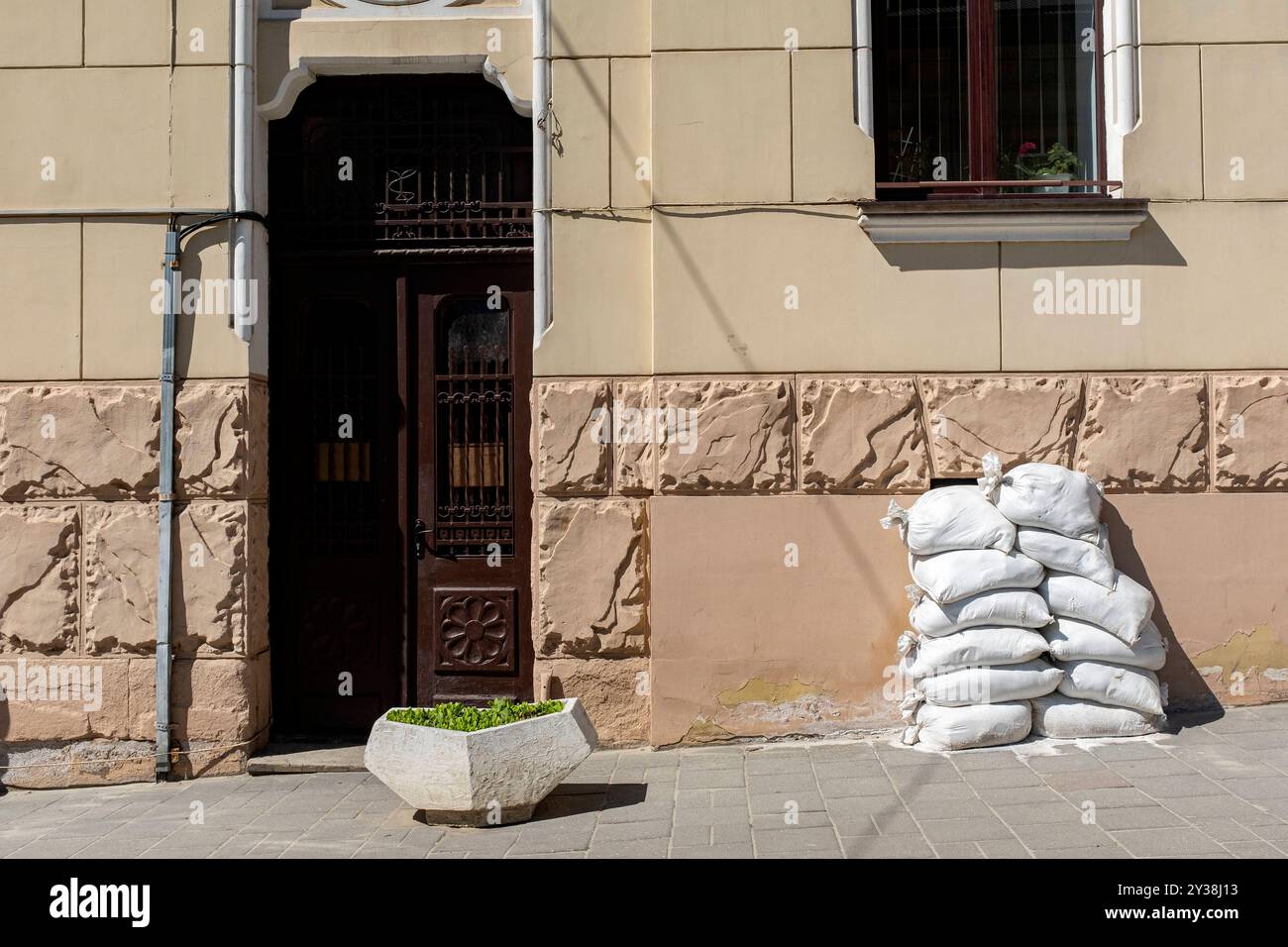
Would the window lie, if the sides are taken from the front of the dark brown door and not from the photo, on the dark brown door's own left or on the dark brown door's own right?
on the dark brown door's own left

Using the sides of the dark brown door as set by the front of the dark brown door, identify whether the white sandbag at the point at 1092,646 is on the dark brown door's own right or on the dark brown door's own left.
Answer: on the dark brown door's own left

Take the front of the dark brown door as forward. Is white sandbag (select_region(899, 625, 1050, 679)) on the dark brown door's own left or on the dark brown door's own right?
on the dark brown door's own left

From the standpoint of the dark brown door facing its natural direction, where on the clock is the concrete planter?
The concrete planter is roughly at 12 o'clock from the dark brown door.

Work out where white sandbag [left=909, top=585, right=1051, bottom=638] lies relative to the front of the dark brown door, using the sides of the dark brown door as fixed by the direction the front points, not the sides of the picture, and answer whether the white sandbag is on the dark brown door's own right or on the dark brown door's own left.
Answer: on the dark brown door's own left

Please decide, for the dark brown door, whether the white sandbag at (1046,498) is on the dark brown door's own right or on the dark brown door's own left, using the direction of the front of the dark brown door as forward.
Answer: on the dark brown door's own left

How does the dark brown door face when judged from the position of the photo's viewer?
facing the viewer

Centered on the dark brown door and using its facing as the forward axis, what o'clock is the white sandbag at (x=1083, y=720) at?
The white sandbag is roughly at 10 o'clock from the dark brown door.

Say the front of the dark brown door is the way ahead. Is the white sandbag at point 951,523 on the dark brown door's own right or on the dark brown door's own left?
on the dark brown door's own left

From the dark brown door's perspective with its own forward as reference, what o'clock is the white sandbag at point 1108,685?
The white sandbag is roughly at 10 o'clock from the dark brown door.
